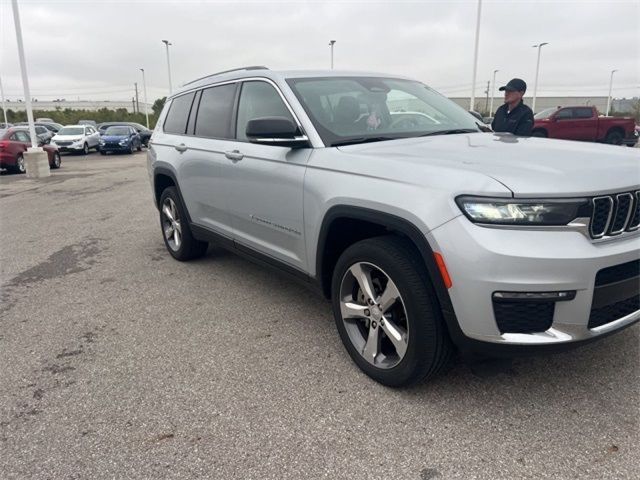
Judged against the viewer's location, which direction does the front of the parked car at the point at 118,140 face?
facing the viewer and to the left of the viewer

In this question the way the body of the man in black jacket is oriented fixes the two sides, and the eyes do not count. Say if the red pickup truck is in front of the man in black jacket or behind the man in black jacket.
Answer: behind

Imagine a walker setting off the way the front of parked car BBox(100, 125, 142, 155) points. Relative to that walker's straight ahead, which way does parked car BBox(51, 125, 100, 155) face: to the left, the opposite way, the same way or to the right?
the same way

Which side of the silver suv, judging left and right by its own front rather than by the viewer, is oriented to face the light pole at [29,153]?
back

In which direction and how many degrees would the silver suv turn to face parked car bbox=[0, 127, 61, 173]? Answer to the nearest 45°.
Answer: approximately 180°

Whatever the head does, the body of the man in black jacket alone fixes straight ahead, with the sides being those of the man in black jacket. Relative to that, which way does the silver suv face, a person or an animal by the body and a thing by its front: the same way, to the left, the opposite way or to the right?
to the left

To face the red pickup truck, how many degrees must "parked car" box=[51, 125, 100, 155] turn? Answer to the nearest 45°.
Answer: approximately 90° to its left

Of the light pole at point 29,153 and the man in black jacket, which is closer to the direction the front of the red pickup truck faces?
the light pole

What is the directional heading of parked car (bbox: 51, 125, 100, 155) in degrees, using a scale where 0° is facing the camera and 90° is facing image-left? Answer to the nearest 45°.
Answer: approximately 45°

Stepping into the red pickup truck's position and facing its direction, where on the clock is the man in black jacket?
The man in black jacket is roughly at 9 o'clock from the red pickup truck.

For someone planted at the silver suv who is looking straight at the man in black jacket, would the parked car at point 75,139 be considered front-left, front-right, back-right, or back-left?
front-left

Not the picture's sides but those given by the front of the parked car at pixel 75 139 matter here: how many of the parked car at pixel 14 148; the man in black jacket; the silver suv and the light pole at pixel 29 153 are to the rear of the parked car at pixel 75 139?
0

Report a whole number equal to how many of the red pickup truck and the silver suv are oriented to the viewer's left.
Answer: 1

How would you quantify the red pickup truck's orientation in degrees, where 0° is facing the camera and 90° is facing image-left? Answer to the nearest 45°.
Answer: approximately 90°

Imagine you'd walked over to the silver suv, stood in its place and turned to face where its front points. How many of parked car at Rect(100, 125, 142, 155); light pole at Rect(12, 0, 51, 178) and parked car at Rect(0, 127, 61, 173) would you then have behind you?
3

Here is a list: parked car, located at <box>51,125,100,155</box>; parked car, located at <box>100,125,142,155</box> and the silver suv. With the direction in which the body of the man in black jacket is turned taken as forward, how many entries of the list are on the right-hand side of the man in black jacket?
2

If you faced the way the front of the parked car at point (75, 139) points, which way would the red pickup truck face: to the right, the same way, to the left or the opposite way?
to the right
